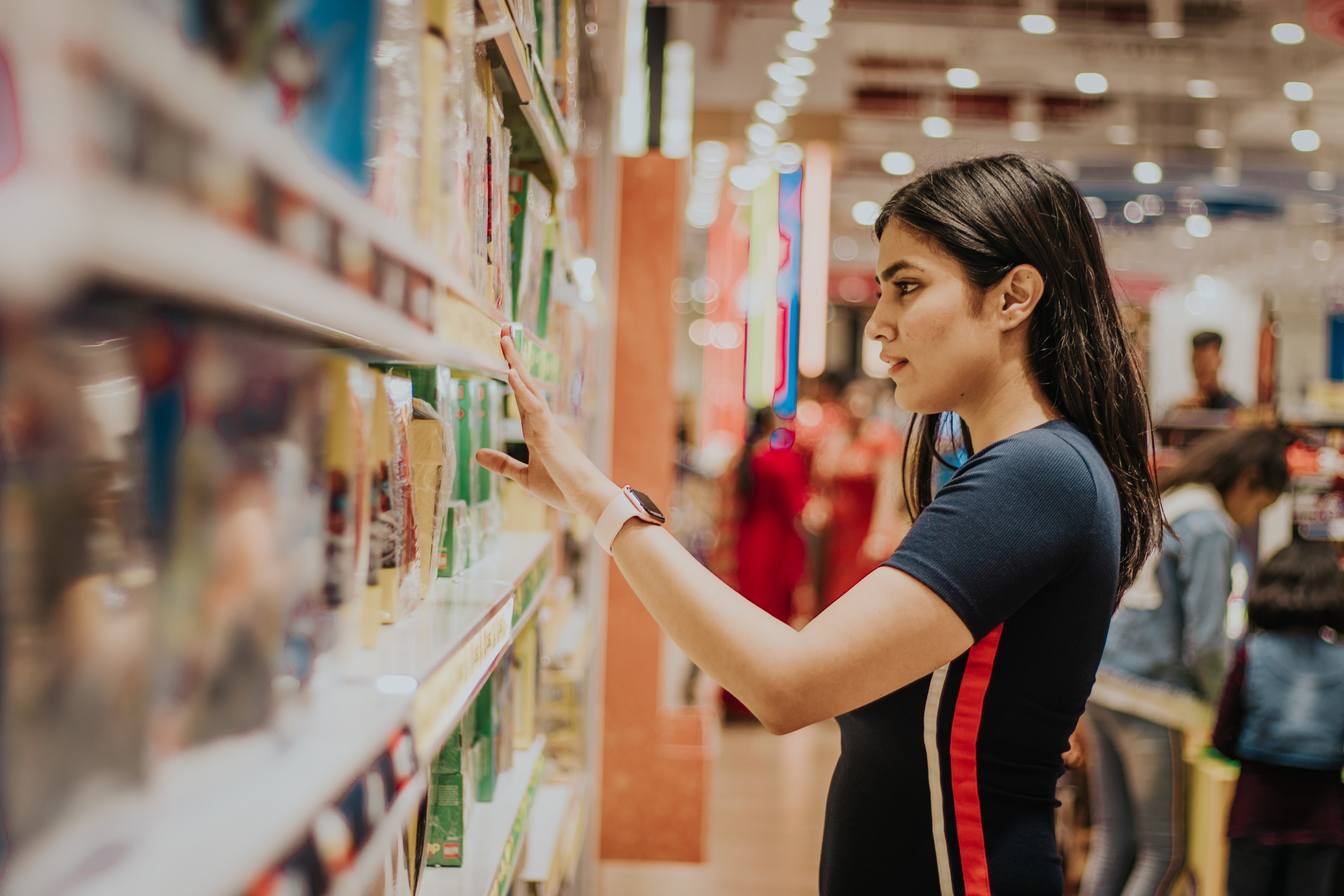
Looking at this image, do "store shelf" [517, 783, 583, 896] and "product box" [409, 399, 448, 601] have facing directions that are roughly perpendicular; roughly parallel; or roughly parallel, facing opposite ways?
roughly parallel

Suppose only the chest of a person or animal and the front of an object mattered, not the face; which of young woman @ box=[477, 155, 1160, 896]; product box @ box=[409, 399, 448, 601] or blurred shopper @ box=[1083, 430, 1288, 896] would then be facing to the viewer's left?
the young woman

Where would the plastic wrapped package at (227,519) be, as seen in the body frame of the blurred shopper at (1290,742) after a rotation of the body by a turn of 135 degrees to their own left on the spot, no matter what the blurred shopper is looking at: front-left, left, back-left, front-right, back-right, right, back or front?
front-left

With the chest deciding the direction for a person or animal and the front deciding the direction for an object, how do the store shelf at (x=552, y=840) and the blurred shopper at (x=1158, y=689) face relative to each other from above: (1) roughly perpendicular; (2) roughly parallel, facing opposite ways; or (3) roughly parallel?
roughly parallel

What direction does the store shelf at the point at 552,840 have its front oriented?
to the viewer's right

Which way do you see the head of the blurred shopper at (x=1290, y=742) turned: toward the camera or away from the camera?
away from the camera

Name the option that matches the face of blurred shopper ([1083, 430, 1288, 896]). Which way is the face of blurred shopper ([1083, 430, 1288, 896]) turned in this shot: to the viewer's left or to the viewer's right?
to the viewer's right

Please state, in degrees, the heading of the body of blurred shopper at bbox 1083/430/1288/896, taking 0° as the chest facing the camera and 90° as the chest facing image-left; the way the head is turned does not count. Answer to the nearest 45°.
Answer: approximately 225°

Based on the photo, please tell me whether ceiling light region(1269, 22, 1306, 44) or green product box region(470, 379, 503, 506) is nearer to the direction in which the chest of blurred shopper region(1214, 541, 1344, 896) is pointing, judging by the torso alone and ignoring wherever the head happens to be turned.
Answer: the ceiling light

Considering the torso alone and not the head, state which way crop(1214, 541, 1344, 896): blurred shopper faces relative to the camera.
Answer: away from the camera

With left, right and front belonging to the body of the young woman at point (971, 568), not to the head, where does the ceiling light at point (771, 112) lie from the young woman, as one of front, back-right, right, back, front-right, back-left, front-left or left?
right
